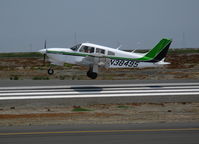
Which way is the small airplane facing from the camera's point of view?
to the viewer's left
